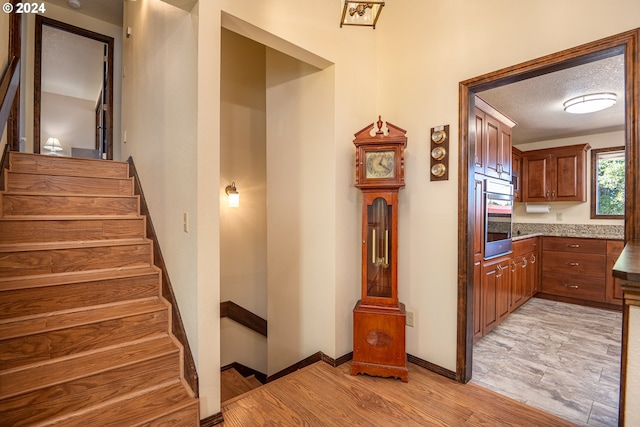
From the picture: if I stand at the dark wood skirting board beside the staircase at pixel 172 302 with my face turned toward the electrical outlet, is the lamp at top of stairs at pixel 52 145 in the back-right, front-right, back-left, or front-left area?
back-left

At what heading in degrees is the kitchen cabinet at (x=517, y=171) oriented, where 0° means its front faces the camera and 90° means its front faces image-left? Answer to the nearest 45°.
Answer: approximately 315°

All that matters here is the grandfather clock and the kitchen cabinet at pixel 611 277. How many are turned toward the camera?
2

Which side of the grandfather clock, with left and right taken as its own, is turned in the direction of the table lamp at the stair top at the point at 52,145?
right

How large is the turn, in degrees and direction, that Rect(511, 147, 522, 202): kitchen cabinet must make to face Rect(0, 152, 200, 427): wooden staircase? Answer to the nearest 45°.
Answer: approximately 90° to its right

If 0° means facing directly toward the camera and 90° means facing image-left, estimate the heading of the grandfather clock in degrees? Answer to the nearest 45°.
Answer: approximately 0°
